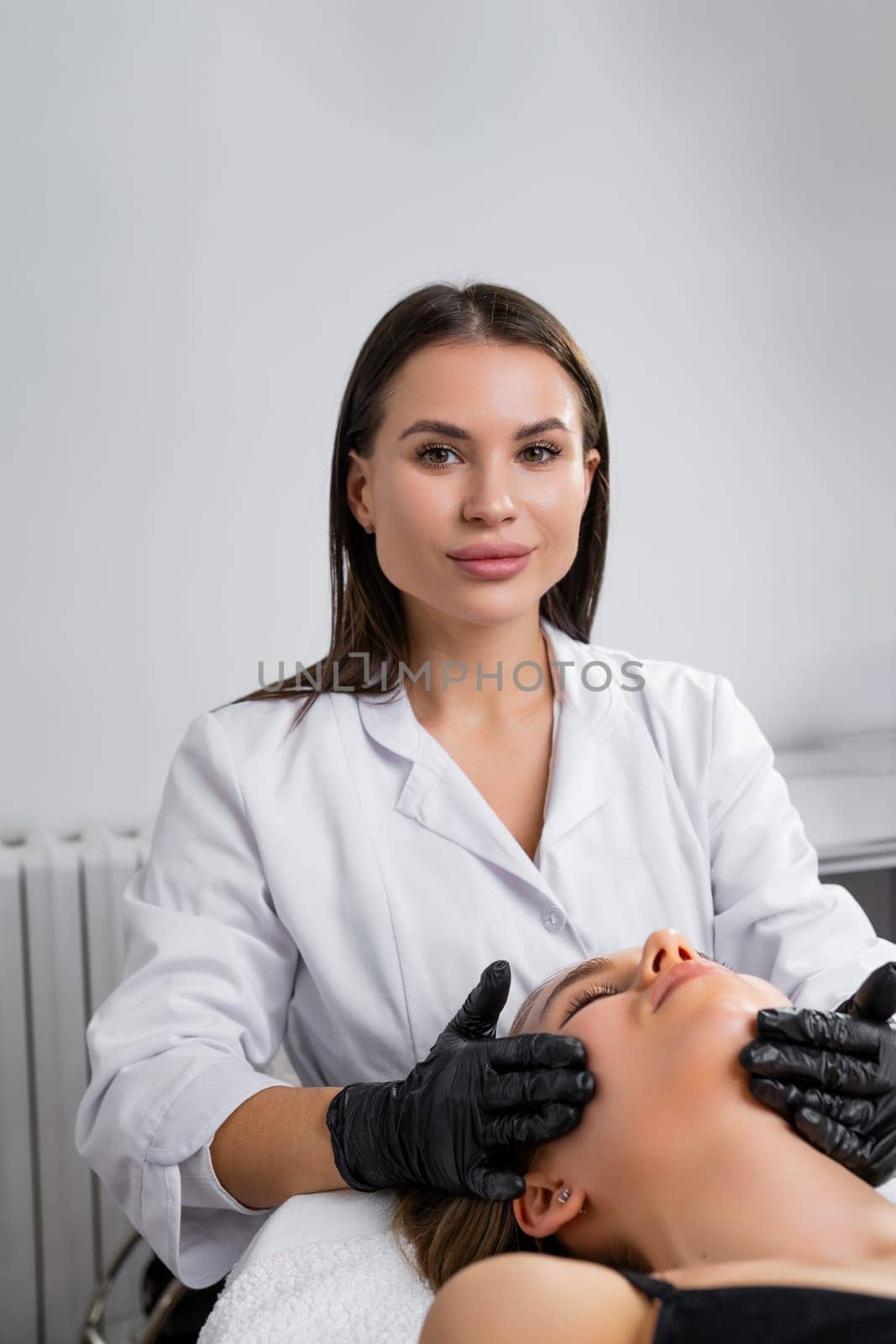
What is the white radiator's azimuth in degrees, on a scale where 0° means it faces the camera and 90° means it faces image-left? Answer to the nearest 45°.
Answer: approximately 0°

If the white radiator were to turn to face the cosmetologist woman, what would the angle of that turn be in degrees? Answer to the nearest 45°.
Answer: approximately 45° to its left

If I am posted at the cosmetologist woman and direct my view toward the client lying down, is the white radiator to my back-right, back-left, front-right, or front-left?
back-right
